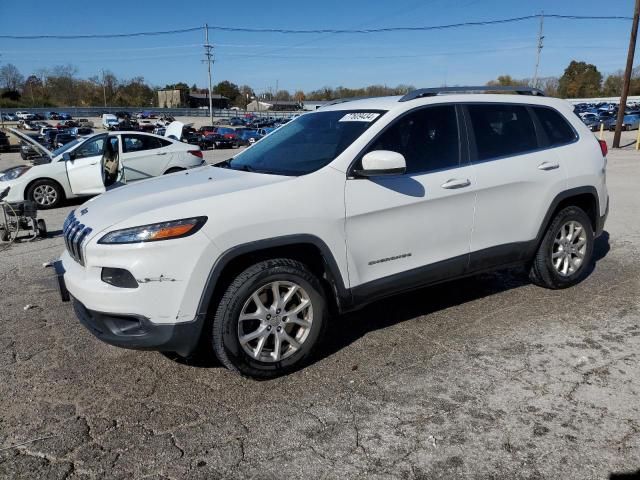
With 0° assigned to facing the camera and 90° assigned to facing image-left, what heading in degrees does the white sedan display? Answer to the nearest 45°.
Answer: approximately 45°

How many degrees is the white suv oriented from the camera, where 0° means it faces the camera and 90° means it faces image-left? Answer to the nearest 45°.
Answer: approximately 45°

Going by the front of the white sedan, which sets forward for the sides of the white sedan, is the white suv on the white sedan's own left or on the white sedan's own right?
on the white sedan's own left

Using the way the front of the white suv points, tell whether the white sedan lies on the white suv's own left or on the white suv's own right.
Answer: on the white suv's own right
